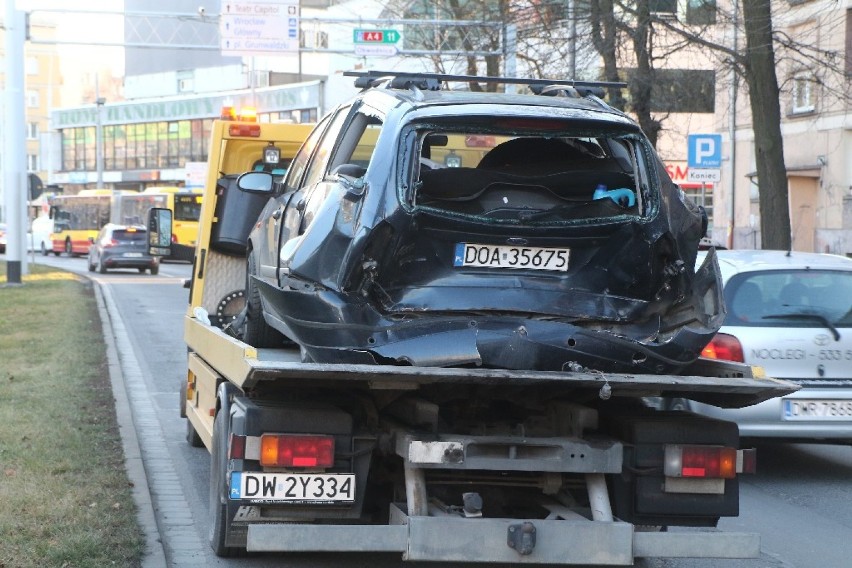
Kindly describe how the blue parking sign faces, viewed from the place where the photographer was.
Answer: facing the viewer

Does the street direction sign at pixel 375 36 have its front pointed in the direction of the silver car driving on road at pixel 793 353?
yes

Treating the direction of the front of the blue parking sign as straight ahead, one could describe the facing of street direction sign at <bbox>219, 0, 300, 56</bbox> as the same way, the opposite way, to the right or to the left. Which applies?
the same way

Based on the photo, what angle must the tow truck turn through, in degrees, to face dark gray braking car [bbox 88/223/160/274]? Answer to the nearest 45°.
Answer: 0° — it already faces it

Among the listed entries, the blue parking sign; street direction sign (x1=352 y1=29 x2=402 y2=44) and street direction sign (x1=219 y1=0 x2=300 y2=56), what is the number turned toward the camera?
3

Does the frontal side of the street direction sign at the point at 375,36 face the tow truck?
yes

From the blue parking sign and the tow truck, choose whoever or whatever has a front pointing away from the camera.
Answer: the tow truck

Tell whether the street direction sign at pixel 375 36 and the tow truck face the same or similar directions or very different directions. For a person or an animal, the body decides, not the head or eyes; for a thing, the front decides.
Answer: very different directions

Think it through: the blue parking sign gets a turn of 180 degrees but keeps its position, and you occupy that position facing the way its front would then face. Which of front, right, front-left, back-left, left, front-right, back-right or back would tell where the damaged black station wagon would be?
back

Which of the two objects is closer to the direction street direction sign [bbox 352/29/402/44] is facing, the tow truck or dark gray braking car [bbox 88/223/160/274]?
the tow truck

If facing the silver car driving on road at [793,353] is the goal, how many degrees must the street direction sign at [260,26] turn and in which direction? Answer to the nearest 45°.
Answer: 0° — it already faces it

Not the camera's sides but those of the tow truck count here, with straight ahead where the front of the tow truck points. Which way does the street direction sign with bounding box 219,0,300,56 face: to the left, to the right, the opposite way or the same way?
the opposite way

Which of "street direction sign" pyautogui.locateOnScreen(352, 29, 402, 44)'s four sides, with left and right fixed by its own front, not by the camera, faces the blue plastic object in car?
front

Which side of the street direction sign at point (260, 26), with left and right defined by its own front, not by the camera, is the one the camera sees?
front

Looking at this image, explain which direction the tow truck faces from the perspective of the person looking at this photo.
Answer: facing away from the viewer

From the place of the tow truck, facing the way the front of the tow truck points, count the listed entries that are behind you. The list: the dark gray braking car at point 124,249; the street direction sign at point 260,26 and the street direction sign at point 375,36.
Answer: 0

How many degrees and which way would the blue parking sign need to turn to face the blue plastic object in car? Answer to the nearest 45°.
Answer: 0° — it already faces it

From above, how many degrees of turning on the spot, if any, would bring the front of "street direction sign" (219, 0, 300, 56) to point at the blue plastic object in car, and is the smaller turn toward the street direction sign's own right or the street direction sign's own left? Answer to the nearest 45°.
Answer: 0° — it already faces it
